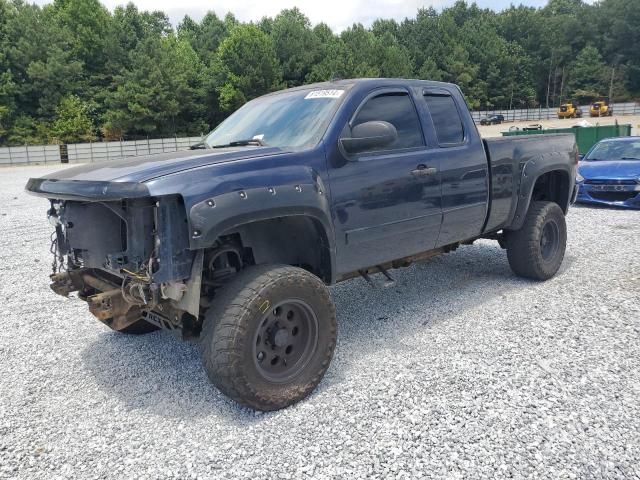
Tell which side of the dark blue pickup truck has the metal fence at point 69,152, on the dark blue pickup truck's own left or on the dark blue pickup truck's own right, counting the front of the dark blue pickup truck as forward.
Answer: on the dark blue pickup truck's own right

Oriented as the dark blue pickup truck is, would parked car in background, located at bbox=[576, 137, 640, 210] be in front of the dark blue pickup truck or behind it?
behind

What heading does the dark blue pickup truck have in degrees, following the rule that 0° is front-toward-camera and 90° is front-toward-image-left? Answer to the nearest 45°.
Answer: approximately 45°
